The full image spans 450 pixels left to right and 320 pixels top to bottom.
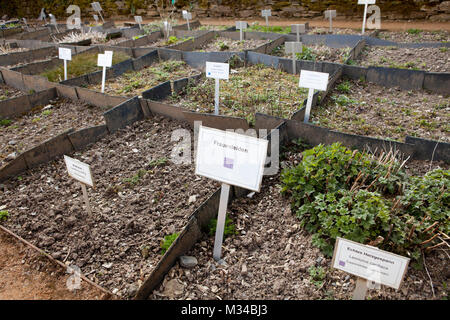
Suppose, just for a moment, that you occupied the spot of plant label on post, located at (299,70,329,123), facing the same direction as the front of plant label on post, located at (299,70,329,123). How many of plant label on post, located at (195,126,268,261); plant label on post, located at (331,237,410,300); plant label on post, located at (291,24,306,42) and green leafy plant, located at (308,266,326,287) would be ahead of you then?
3

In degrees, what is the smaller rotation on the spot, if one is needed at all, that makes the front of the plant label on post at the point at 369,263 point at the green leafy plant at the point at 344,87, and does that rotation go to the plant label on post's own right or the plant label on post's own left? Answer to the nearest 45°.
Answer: approximately 180°

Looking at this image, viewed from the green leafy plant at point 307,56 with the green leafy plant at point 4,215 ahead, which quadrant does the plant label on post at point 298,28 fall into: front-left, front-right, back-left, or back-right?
back-right

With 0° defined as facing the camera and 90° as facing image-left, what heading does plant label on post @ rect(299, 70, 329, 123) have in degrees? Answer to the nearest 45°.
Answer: approximately 0°

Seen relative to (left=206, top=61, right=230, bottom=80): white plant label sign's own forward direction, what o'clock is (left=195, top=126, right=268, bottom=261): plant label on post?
The plant label on post is roughly at 12 o'clock from the white plant label sign.

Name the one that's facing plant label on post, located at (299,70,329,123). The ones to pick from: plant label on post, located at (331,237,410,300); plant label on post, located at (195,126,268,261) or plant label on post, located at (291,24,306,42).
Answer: plant label on post, located at (291,24,306,42)

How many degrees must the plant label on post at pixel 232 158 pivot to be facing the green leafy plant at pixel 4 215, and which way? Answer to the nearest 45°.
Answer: approximately 90° to its right
